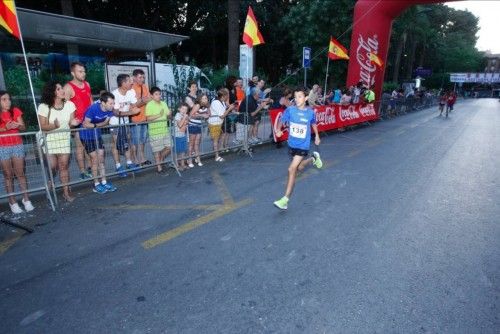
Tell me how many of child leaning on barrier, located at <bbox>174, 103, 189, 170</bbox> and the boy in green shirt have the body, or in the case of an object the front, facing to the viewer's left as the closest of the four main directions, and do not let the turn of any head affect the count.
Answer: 0

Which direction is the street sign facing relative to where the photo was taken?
toward the camera

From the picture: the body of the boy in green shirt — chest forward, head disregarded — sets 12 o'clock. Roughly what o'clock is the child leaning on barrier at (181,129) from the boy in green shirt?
The child leaning on barrier is roughly at 10 o'clock from the boy in green shirt.

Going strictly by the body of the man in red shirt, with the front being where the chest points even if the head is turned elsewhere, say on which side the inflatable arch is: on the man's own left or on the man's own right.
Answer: on the man's own left

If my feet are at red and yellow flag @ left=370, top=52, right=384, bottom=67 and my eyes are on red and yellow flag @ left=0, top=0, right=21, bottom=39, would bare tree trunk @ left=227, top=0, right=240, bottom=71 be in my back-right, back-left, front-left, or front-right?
front-right

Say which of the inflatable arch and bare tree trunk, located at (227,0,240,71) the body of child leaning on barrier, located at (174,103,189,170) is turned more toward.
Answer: the inflatable arch

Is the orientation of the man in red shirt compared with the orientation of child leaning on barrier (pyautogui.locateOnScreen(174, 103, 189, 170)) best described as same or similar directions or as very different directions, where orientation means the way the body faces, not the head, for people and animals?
same or similar directions

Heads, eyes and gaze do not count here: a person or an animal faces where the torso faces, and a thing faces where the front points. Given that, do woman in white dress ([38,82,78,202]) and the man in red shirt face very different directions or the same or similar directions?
same or similar directions

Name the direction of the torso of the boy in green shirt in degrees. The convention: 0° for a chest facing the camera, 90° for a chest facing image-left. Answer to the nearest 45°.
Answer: approximately 315°

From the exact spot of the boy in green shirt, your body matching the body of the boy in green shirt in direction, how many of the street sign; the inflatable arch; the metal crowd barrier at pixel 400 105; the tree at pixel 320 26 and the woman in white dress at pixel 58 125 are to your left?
4

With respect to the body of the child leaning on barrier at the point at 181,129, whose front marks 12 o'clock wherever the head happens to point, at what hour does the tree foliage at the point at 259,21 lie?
The tree foliage is roughly at 8 o'clock from the child leaning on barrier.

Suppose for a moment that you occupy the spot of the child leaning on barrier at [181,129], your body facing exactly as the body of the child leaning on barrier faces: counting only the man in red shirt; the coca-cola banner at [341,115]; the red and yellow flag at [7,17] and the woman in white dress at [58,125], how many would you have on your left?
1

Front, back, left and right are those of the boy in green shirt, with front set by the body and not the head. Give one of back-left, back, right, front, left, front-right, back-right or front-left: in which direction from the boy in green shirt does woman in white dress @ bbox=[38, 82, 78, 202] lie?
right

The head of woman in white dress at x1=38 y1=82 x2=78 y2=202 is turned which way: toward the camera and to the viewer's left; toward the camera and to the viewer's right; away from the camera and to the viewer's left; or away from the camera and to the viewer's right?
toward the camera and to the viewer's right

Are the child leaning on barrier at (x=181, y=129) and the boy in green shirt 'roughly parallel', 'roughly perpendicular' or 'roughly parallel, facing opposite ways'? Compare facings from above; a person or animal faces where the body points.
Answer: roughly parallel

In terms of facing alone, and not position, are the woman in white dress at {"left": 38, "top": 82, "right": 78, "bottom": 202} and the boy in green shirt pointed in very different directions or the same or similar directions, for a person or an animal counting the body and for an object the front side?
same or similar directions

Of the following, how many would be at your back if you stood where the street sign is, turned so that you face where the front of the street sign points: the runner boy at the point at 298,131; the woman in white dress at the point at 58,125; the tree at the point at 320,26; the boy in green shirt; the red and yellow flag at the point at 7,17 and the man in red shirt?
1
